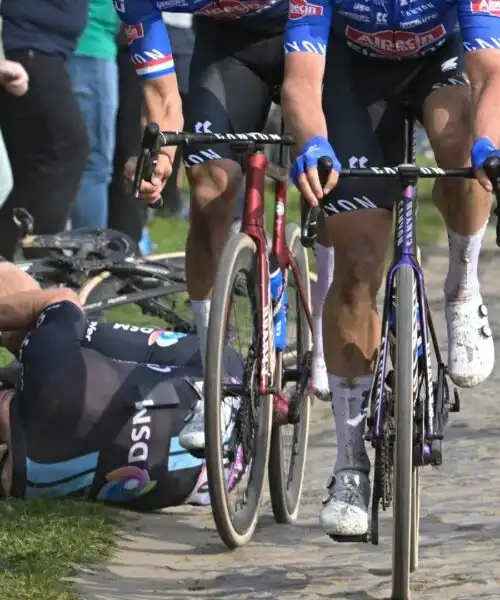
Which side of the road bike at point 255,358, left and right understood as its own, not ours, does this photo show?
front

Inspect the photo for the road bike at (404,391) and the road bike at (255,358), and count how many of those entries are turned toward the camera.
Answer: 2

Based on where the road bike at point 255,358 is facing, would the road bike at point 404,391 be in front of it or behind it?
in front

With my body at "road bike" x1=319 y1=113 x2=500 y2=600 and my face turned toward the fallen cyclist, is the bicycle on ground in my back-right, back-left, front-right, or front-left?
front-right

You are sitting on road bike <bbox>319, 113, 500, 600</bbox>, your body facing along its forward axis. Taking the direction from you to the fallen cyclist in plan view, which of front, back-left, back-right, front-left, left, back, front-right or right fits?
back-right

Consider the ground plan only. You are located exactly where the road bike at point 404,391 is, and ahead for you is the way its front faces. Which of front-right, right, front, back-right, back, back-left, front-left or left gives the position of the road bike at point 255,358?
back-right

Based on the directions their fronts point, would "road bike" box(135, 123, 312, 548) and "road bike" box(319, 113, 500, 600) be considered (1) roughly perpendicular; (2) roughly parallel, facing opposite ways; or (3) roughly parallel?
roughly parallel

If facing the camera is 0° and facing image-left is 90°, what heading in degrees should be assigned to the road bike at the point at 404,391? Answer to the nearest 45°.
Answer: approximately 0°
